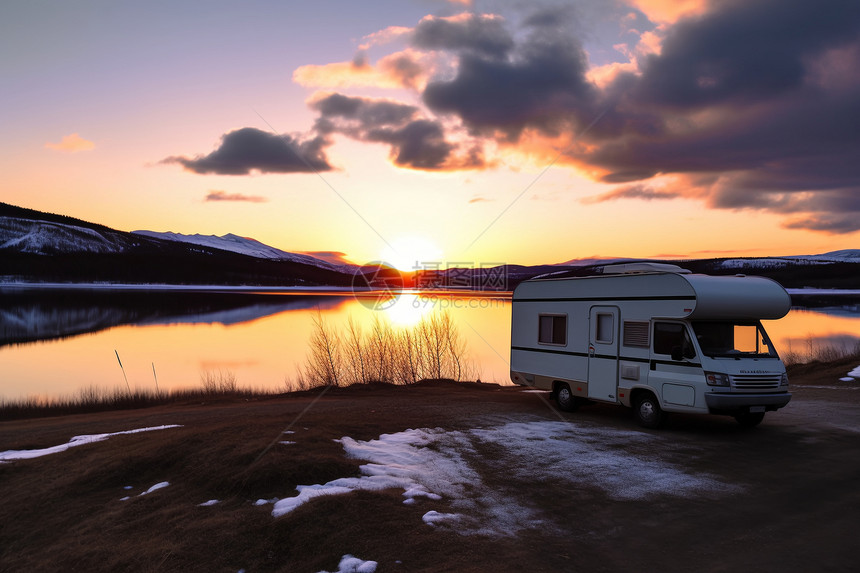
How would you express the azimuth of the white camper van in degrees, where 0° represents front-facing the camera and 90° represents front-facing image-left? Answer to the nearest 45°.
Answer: approximately 315°

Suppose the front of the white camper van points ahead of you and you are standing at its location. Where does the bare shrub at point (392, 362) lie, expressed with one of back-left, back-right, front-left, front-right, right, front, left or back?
back
